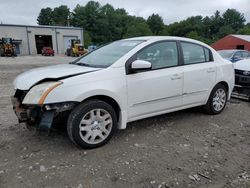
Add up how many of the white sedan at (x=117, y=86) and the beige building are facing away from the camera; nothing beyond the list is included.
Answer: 0

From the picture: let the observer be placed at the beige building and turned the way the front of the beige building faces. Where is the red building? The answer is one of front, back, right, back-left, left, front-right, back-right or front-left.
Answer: front-left

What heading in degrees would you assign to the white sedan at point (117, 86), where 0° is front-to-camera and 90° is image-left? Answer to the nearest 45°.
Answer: approximately 45°

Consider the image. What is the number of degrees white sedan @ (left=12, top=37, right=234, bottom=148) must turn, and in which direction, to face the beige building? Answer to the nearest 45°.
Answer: approximately 135° to its right

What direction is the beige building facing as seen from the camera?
toward the camera

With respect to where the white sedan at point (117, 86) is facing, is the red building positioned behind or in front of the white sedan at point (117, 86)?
behind

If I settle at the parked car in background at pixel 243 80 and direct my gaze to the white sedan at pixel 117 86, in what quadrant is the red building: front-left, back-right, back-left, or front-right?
back-right

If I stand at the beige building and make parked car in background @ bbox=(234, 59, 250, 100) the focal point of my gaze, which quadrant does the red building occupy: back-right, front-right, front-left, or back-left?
front-left

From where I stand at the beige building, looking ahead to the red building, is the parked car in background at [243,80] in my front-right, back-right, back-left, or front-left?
front-right

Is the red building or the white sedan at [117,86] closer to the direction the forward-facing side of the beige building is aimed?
the white sedan

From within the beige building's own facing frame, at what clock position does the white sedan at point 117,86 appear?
The white sedan is roughly at 12 o'clock from the beige building.

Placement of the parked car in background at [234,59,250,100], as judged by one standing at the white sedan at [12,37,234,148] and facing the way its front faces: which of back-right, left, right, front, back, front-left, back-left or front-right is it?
back

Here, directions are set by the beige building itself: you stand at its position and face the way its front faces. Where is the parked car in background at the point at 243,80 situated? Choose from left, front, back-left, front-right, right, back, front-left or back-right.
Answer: front
